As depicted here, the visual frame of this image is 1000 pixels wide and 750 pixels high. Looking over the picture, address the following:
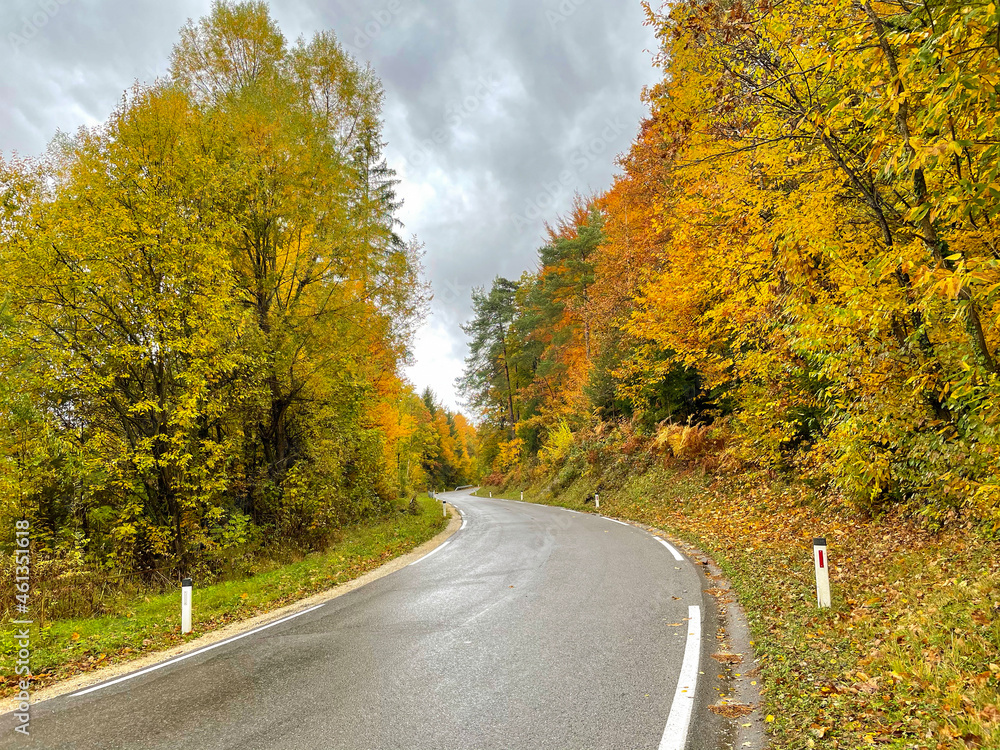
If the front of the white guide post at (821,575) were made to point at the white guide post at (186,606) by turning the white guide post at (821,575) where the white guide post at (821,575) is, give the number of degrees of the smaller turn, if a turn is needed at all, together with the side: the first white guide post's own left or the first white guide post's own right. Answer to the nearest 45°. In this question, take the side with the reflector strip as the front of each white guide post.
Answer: approximately 90° to the first white guide post's own right

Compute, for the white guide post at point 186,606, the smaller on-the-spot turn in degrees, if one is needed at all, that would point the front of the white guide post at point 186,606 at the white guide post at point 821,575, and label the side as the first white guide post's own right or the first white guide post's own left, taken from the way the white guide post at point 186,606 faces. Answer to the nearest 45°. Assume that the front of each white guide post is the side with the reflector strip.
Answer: approximately 45° to the first white guide post's own left

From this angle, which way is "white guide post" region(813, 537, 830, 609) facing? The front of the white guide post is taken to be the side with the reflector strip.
toward the camera

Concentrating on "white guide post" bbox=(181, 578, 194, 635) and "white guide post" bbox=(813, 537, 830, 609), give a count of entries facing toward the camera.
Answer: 2

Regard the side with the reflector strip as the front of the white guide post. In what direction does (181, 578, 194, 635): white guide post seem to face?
toward the camera
